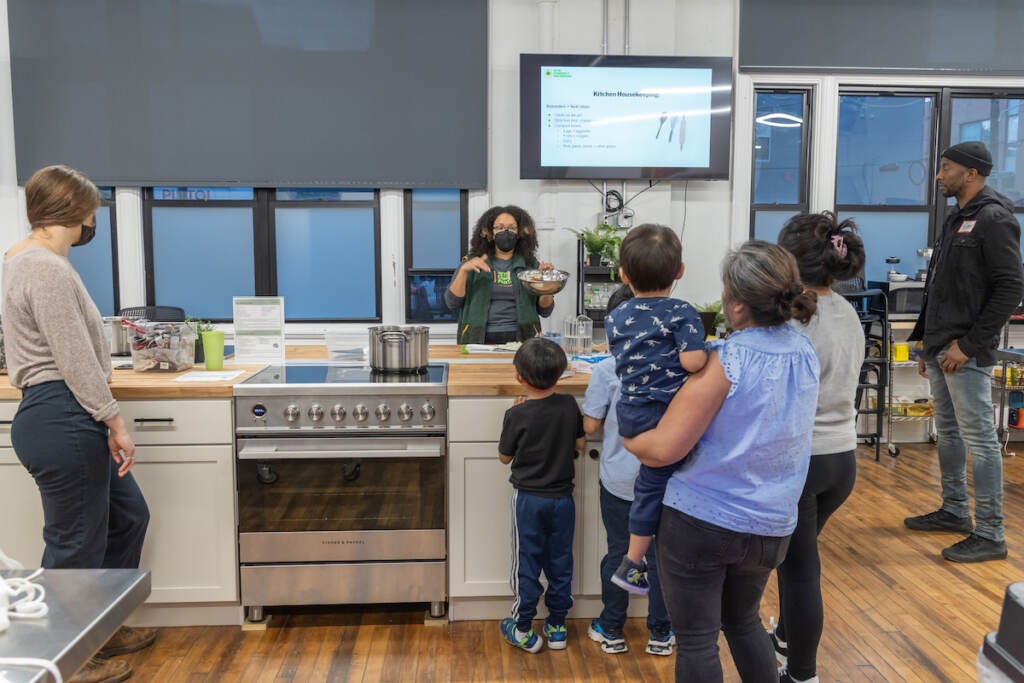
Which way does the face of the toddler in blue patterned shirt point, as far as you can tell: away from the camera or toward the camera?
away from the camera

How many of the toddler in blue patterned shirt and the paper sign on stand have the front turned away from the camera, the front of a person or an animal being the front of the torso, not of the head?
1

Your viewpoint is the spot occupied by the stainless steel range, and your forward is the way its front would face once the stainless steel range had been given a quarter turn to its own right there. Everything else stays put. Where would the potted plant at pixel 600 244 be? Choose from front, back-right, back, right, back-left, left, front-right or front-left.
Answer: back-right

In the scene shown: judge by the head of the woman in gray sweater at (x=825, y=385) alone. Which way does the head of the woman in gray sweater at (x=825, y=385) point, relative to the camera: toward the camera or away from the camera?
away from the camera

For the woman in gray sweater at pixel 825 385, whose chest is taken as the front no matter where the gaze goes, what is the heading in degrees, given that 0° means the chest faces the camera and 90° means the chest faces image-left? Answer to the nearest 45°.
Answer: approximately 135°

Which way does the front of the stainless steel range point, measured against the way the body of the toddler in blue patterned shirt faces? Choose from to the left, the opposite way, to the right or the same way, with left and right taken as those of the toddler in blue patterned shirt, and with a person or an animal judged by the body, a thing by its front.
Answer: the opposite way

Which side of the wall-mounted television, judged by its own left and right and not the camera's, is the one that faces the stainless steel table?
front

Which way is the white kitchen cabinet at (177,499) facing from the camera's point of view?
toward the camera

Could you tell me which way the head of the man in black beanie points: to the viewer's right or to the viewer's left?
to the viewer's left

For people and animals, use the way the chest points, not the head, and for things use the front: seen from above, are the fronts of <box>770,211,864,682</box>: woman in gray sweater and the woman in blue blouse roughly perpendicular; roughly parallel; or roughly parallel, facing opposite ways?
roughly parallel

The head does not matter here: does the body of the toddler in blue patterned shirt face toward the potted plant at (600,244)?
yes

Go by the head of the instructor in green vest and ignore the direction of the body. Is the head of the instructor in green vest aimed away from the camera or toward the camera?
toward the camera

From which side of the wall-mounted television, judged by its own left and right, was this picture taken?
front

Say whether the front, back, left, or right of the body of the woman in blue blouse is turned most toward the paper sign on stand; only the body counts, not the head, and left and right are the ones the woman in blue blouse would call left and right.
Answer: front

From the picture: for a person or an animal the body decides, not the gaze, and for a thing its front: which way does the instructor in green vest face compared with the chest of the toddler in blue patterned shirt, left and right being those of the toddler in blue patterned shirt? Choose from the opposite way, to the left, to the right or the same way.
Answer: the opposite way

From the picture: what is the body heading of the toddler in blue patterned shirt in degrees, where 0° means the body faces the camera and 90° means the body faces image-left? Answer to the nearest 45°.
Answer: approximately 180°

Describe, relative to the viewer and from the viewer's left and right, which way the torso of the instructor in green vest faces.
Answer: facing the viewer
